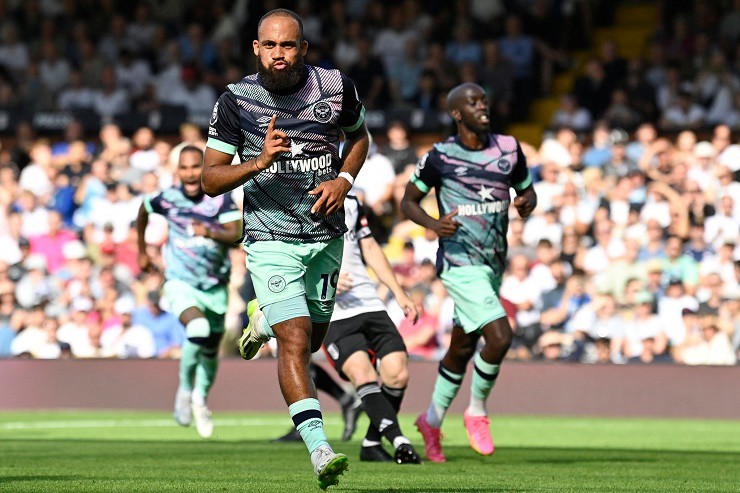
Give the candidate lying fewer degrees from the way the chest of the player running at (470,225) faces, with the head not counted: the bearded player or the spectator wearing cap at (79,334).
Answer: the bearded player
